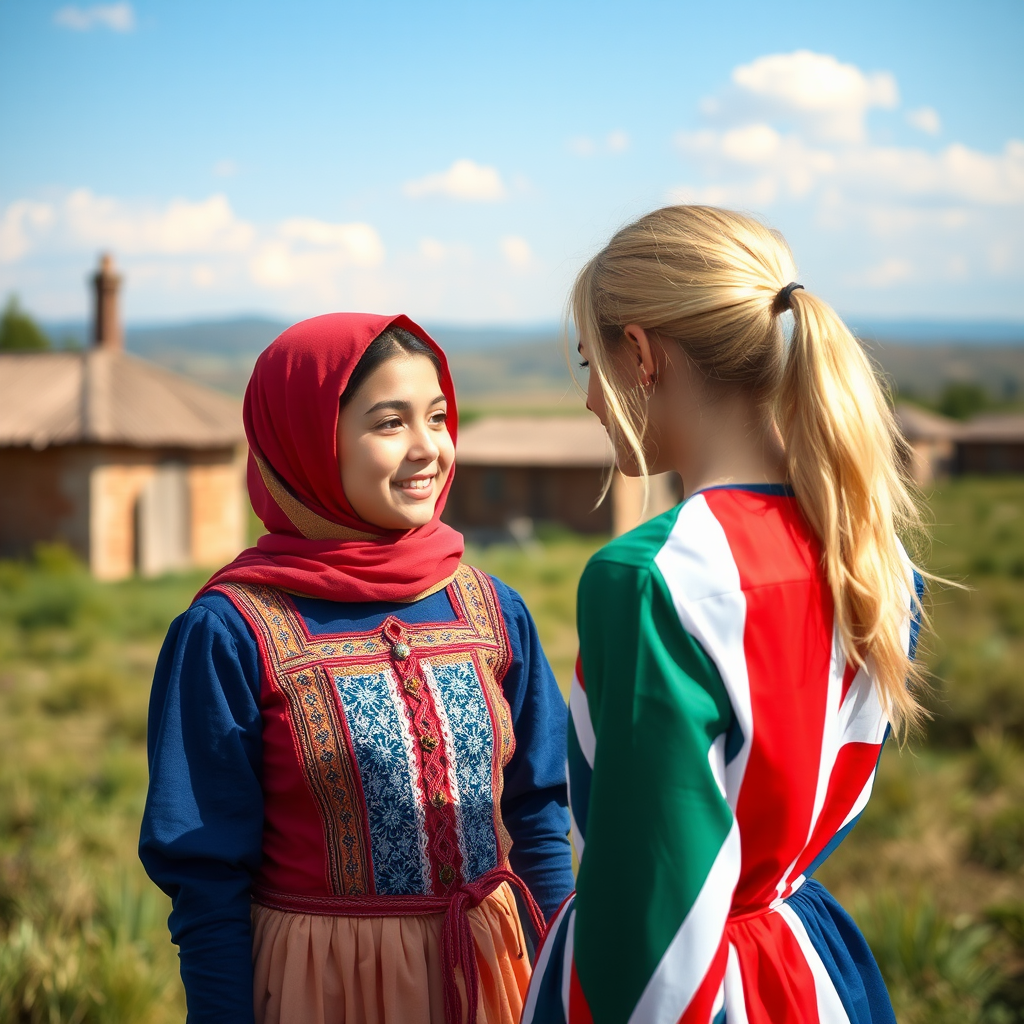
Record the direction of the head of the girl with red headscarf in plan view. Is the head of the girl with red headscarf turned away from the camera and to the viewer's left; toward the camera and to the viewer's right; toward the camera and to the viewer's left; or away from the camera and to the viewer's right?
toward the camera and to the viewer's right

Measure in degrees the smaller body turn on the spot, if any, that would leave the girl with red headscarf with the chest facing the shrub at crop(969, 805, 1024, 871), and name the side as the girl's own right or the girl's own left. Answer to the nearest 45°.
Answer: approximately 90° to the girl's own left

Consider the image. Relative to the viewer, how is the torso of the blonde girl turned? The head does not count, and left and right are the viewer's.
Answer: facing away from the viewer and to the left of the viewer

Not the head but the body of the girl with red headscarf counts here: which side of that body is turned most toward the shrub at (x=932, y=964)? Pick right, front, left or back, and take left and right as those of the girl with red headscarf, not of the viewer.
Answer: left

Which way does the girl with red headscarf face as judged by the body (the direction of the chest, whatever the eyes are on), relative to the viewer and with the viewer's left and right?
facing the viewer and to the right of the viewer

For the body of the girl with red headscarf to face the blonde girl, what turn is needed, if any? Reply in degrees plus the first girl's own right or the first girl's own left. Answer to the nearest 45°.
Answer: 0° — they already face them

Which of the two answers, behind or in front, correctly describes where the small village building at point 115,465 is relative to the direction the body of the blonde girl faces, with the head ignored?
in front

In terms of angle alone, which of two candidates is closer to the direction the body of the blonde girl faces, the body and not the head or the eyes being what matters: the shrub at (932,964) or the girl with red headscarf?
the girl with red headscarf

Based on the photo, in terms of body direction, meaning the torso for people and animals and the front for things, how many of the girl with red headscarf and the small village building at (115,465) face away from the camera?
0

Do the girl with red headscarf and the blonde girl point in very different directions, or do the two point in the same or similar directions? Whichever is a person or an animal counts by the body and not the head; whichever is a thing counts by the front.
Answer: very different directions

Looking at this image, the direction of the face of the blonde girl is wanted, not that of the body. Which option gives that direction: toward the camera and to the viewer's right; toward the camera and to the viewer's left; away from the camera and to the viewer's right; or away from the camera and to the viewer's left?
away from the camera and to the viewer's left
